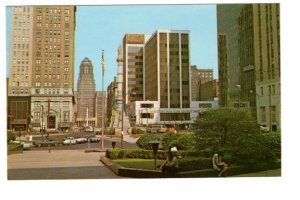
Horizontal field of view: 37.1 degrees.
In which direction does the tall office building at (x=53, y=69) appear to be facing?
toward the camera

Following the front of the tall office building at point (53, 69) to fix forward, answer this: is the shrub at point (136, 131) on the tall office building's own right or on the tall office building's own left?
on the tall office building's own left

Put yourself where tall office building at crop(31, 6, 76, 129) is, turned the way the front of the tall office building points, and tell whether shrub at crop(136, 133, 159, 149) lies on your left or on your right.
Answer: on your left

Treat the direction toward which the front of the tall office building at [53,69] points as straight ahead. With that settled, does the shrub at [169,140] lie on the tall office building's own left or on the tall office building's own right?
on the tall office building's own left

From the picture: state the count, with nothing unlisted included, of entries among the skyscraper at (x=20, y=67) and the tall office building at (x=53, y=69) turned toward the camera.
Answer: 2

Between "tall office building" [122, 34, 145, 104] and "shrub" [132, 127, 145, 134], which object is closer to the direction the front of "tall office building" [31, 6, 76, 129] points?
the shrub

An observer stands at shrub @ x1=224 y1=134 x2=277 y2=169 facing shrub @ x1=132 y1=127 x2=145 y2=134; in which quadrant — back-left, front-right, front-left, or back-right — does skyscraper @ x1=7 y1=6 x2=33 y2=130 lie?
front-left

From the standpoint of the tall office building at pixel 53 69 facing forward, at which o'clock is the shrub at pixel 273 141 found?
The shrub is roughly at 12 o'clock from the tall office building.

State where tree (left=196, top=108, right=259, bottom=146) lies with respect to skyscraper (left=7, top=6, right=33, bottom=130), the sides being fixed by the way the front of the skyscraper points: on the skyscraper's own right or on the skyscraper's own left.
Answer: on the skyscraper's own left

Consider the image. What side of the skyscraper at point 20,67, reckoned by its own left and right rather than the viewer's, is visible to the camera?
front

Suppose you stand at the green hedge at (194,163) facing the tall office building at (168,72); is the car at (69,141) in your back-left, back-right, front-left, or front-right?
front-left

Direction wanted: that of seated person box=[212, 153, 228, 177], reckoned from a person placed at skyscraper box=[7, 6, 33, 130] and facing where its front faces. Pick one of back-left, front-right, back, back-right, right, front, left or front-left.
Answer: front-left

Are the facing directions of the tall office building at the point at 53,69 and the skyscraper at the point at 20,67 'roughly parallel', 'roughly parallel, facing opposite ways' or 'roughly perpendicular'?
roughly parallel
